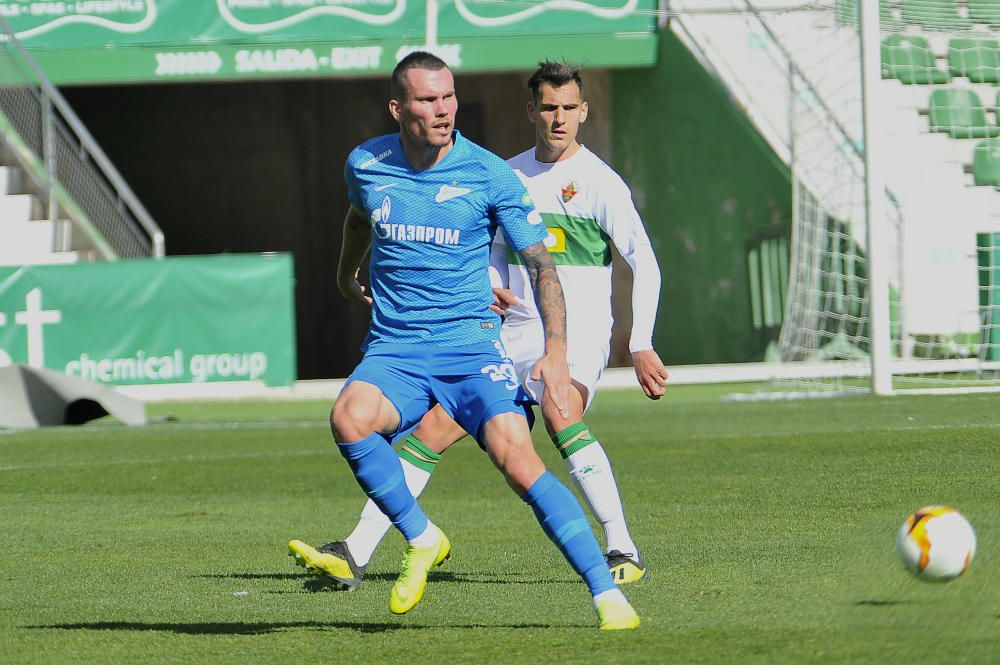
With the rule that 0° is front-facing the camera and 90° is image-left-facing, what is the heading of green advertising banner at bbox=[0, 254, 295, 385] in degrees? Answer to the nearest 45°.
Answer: approximately 0°

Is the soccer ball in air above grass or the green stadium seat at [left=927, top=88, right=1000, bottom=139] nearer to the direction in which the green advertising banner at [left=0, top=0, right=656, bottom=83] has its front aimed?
the soccer ball in air above grass

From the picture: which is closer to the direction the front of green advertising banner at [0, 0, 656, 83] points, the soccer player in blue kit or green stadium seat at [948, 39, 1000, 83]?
the soccer player in blue kit

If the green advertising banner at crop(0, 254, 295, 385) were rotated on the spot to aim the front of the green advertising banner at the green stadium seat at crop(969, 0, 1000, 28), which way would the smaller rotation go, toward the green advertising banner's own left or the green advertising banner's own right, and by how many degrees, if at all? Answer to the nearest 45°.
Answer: approximately 90° to the green advertising banner's own left

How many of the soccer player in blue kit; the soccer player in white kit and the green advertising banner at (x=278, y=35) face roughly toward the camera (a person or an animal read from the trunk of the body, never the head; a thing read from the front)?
3

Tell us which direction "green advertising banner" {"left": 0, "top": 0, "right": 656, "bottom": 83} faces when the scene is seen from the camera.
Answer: facing the viewer

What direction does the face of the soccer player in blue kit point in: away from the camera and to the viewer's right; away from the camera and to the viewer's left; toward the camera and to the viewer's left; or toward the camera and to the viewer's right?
toward the camera and to the viewer's right

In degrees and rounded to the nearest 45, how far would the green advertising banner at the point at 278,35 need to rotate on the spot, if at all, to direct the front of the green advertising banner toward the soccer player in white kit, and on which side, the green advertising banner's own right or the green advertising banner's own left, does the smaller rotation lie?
0° — it already faces them

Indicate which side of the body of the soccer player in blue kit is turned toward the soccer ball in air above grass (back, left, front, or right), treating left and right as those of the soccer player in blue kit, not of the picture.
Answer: left

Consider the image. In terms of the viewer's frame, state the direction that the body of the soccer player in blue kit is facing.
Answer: toward the camera

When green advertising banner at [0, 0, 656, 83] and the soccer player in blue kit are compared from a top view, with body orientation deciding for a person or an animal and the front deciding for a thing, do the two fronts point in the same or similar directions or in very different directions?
same or similar directions

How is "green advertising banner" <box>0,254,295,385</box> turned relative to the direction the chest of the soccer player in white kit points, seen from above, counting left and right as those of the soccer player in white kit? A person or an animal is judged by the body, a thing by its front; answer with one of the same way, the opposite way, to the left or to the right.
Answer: the same way

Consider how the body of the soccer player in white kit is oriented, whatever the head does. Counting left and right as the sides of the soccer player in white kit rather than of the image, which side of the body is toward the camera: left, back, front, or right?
front

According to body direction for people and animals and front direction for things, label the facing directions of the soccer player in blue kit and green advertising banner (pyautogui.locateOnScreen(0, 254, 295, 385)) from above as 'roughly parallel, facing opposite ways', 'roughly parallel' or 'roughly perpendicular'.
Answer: roughly parallel
